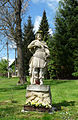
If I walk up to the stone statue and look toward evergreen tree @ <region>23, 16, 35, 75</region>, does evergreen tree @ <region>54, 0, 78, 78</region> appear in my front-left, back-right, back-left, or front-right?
front-right

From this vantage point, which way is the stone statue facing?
toward the camera

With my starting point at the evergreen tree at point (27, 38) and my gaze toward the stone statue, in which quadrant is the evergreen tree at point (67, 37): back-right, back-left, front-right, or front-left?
front-left

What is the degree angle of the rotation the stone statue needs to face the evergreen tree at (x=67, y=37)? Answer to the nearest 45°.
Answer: approximately 180°

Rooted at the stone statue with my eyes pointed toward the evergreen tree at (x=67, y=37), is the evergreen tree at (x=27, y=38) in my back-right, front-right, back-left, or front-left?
front-left

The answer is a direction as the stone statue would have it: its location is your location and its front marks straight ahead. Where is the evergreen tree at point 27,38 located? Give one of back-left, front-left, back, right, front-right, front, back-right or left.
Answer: back
